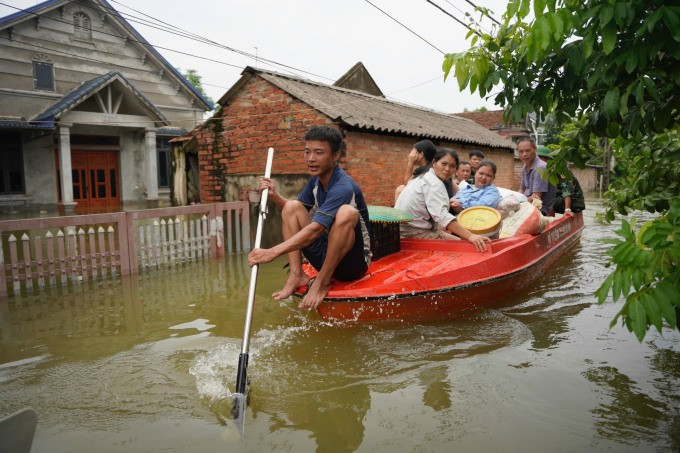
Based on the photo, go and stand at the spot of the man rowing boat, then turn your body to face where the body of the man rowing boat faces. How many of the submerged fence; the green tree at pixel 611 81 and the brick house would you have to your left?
1

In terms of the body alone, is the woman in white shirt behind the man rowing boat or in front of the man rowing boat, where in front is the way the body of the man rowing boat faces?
behind

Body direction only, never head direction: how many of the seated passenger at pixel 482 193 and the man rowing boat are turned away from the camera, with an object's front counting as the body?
0

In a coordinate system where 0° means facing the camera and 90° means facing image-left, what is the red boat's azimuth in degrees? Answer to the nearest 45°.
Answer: approximately 45°

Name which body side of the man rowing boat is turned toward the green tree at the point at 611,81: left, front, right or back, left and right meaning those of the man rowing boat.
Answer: left

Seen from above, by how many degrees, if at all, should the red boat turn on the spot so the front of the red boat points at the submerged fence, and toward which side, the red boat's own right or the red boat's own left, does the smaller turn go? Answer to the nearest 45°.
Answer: approximately 45° to the red boat's own right

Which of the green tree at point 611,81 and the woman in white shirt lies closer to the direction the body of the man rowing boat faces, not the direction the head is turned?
the green tree

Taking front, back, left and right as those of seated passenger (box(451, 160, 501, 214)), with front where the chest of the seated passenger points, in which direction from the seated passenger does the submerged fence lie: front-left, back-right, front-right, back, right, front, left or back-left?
front-right

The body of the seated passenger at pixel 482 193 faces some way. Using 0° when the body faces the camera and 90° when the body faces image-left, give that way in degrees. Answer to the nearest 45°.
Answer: approximately 45°

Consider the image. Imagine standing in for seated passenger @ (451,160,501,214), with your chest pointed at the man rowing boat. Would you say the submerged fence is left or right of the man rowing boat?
right

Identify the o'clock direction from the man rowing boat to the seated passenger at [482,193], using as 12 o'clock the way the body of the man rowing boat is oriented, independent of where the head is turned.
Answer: The seated passenger is roughly at 6 o'clock from the man rowing boat.
